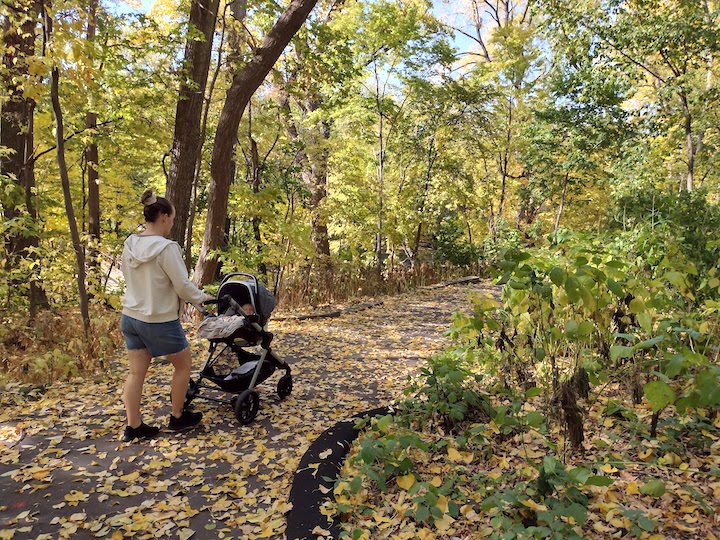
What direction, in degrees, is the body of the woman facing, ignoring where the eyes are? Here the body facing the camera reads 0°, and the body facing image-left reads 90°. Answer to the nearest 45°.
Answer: approximately 225°

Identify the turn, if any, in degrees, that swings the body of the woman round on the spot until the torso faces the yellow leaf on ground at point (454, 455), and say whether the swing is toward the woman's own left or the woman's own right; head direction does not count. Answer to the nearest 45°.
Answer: approximately 90° to the woman's own right

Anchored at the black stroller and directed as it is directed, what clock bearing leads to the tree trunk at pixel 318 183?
The tree trunk is roughly at 11 o'clock from the black stroller.

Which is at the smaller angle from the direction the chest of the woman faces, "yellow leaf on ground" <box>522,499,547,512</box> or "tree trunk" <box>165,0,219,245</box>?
the tree trunk

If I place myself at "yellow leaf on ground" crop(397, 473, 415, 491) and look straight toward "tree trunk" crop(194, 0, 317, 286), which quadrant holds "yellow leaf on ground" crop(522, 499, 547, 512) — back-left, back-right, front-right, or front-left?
back-right

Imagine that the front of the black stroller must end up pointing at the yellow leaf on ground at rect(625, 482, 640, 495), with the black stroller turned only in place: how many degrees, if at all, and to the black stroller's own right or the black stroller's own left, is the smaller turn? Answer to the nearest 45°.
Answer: approximately 90° to the black stroller's own right

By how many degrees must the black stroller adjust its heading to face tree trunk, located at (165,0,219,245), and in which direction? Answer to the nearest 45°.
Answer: approximately 45° to its left

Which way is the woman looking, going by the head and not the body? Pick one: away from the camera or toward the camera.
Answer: away from the camera

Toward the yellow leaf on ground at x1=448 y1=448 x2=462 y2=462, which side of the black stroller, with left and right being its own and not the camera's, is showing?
right

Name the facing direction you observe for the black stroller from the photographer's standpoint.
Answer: facing away from the viewer and to the right of the viewer

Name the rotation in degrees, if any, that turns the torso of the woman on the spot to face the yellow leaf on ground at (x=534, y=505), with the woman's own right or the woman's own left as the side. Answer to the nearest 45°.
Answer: approximately 90° to the woman's own right

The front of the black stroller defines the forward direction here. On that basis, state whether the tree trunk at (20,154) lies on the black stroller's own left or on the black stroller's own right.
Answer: on the black stroller's own left
